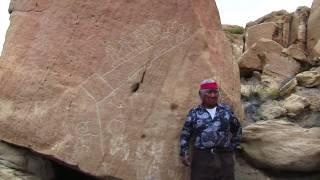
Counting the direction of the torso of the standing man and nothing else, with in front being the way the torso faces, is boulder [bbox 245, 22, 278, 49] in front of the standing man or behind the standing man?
behind

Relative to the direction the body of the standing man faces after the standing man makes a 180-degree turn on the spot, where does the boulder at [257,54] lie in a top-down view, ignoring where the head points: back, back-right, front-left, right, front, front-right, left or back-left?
front

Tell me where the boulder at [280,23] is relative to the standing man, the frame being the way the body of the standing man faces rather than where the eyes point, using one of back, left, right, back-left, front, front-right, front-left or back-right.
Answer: back

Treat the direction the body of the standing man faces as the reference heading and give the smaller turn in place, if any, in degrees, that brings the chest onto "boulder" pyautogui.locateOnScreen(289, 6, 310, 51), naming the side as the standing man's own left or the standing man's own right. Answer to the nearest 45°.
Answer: approximately 180°

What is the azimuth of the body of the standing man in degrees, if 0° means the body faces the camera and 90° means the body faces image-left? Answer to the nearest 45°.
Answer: approximately 0°

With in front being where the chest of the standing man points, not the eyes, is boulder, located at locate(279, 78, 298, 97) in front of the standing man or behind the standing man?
behind

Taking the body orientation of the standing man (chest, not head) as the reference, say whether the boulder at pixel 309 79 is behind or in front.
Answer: behind
